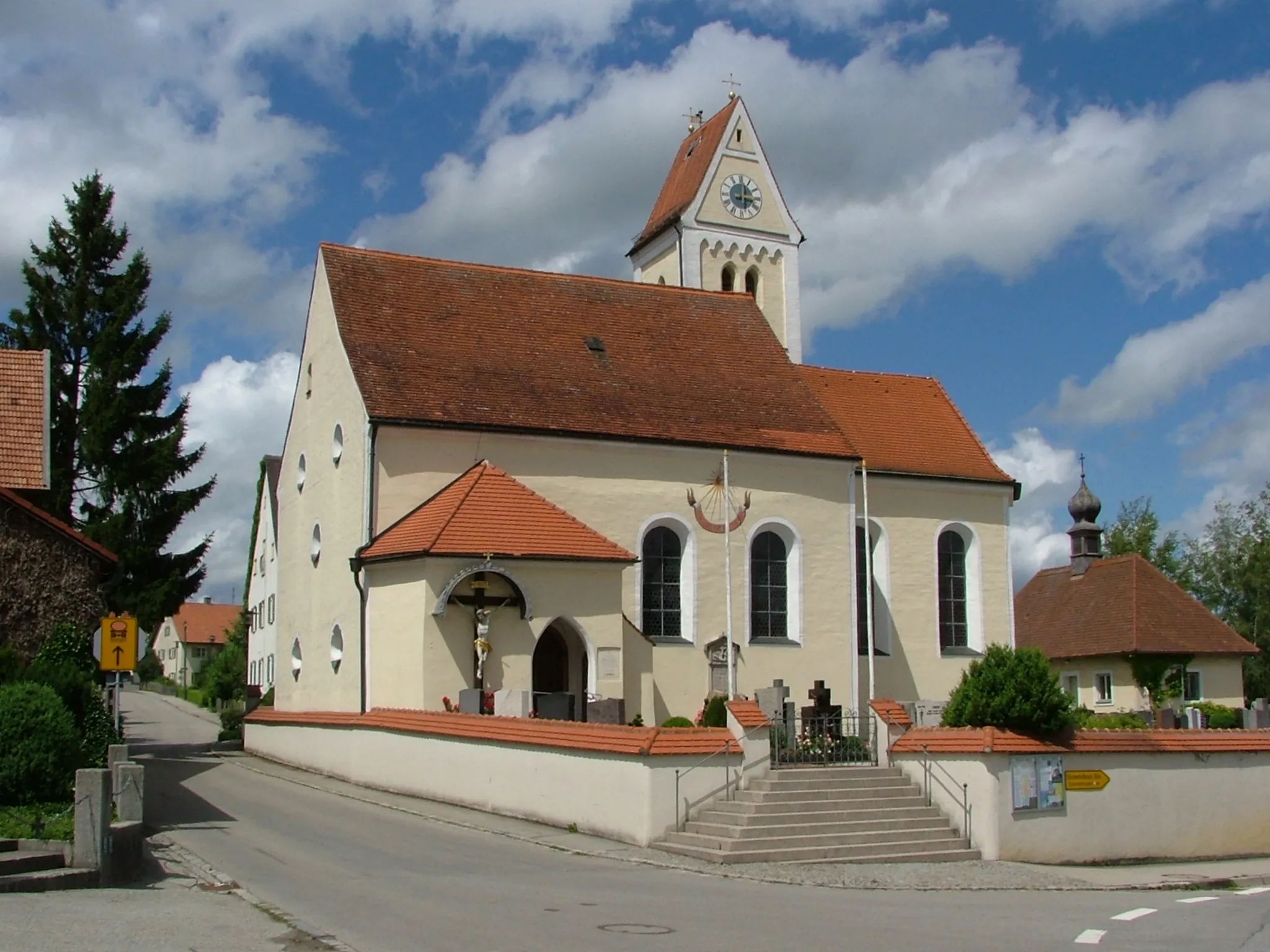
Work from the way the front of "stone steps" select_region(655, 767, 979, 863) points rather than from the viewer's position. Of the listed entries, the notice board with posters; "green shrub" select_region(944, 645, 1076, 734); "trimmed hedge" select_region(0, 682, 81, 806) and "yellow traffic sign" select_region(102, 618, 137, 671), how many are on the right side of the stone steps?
2

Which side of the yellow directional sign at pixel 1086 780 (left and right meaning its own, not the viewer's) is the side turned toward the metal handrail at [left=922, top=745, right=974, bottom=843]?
right

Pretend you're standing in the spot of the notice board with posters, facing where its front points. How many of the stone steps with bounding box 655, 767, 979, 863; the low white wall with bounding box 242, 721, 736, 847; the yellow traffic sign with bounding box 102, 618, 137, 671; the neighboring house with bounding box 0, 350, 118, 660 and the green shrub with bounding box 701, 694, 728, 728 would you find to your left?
0

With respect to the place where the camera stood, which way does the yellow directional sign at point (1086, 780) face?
facing the viewer

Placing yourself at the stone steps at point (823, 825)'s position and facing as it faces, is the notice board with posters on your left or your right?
on your left

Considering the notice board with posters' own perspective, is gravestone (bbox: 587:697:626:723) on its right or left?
on its right

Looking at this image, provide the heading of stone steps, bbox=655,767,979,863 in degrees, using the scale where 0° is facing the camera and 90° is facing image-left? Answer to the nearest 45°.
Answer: approximately 0°

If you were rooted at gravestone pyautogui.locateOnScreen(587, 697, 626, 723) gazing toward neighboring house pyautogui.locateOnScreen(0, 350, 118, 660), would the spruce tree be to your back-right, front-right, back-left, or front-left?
front-right

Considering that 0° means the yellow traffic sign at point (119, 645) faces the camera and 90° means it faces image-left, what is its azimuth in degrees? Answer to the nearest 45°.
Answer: approximately 0°

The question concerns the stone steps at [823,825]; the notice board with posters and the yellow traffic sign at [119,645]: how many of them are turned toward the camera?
3

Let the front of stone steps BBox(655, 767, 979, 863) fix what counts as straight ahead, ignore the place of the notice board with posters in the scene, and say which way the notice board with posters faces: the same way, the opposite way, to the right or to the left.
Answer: the same way

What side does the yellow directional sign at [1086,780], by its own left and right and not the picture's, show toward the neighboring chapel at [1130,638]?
back

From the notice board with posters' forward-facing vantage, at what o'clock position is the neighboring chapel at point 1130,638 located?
The neighboring chapel is roughly at 6 o'clock from the notice board with posters.

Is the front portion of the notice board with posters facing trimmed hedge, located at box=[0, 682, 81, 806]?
no

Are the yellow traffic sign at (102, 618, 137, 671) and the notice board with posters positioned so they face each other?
no

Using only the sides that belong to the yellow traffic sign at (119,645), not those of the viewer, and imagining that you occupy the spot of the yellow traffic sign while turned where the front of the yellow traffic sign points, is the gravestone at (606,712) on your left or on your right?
on your left

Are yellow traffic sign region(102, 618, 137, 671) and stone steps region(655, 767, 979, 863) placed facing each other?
no

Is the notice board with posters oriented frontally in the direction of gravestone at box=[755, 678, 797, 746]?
no

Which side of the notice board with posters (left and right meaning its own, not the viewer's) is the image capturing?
front

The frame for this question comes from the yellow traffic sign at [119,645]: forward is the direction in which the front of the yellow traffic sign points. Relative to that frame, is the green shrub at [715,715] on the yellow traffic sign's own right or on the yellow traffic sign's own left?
on the yellow traffic sign's own left

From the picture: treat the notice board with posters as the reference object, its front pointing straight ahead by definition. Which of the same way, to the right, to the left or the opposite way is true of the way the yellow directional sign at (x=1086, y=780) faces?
the same way

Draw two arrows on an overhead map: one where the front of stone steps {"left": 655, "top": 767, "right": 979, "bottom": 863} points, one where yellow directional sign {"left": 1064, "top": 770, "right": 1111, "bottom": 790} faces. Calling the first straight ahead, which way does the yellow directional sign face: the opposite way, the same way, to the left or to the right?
the same way
